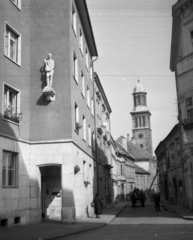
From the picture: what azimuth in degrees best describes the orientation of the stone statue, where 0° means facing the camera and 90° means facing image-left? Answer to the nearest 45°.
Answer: approximately 0°

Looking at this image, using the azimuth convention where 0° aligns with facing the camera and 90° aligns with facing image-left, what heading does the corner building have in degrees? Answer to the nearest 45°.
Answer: approximately 0°
